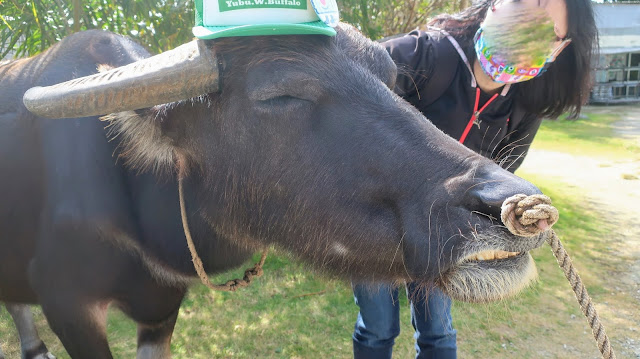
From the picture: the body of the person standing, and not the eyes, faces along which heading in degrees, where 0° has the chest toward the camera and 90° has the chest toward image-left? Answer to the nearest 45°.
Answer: approximately 0°

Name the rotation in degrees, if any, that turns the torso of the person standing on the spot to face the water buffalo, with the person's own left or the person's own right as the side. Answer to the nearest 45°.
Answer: approximately 45° to the person's own right
